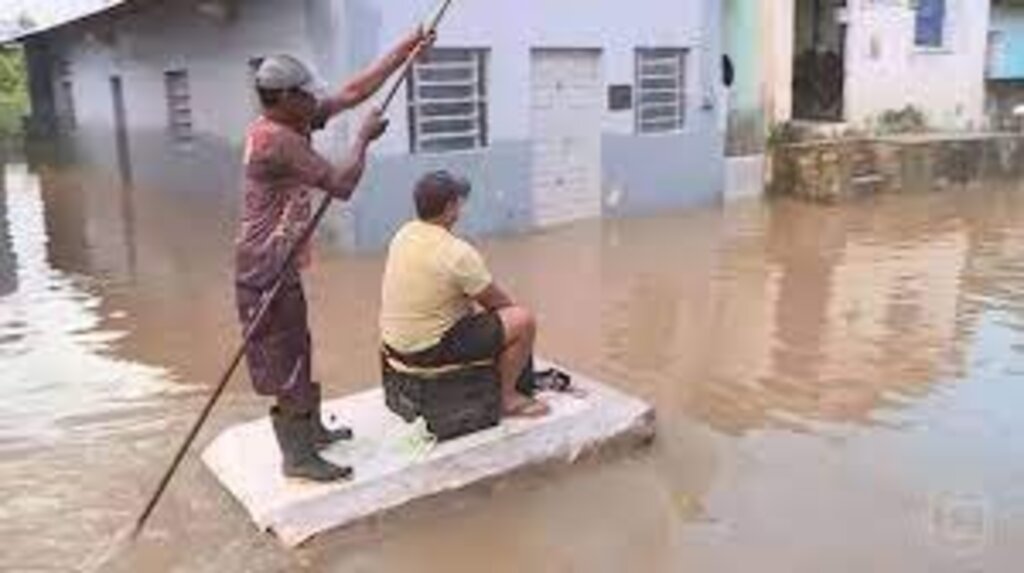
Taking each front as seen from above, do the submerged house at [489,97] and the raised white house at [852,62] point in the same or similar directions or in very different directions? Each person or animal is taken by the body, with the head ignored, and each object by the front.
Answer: same or similar directions

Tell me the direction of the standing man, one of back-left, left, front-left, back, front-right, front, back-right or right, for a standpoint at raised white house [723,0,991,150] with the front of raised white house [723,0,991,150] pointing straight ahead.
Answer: front

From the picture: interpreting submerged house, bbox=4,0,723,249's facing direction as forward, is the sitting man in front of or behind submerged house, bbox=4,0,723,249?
in front

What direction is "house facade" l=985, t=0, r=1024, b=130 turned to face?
toward the camera

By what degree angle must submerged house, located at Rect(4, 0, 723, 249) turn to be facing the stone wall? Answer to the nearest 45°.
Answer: approximately 90° to its left

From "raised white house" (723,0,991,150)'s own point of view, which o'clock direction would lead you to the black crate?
The black crate is roughly at 12 o'clock from the raised white house.

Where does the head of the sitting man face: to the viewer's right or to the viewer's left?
to the viewer's right

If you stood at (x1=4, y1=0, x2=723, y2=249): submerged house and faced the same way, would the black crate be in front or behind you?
in front

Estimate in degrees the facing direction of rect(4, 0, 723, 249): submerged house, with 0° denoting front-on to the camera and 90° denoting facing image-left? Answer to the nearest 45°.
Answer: approximately 0°

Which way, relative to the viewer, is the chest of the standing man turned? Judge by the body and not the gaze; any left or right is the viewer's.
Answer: facing to the right of the viewer

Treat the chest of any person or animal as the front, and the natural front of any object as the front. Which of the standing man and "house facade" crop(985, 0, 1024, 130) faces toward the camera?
the house facade

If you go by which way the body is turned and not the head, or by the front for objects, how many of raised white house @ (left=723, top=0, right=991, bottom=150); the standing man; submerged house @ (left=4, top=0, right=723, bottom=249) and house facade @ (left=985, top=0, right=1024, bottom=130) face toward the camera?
3
